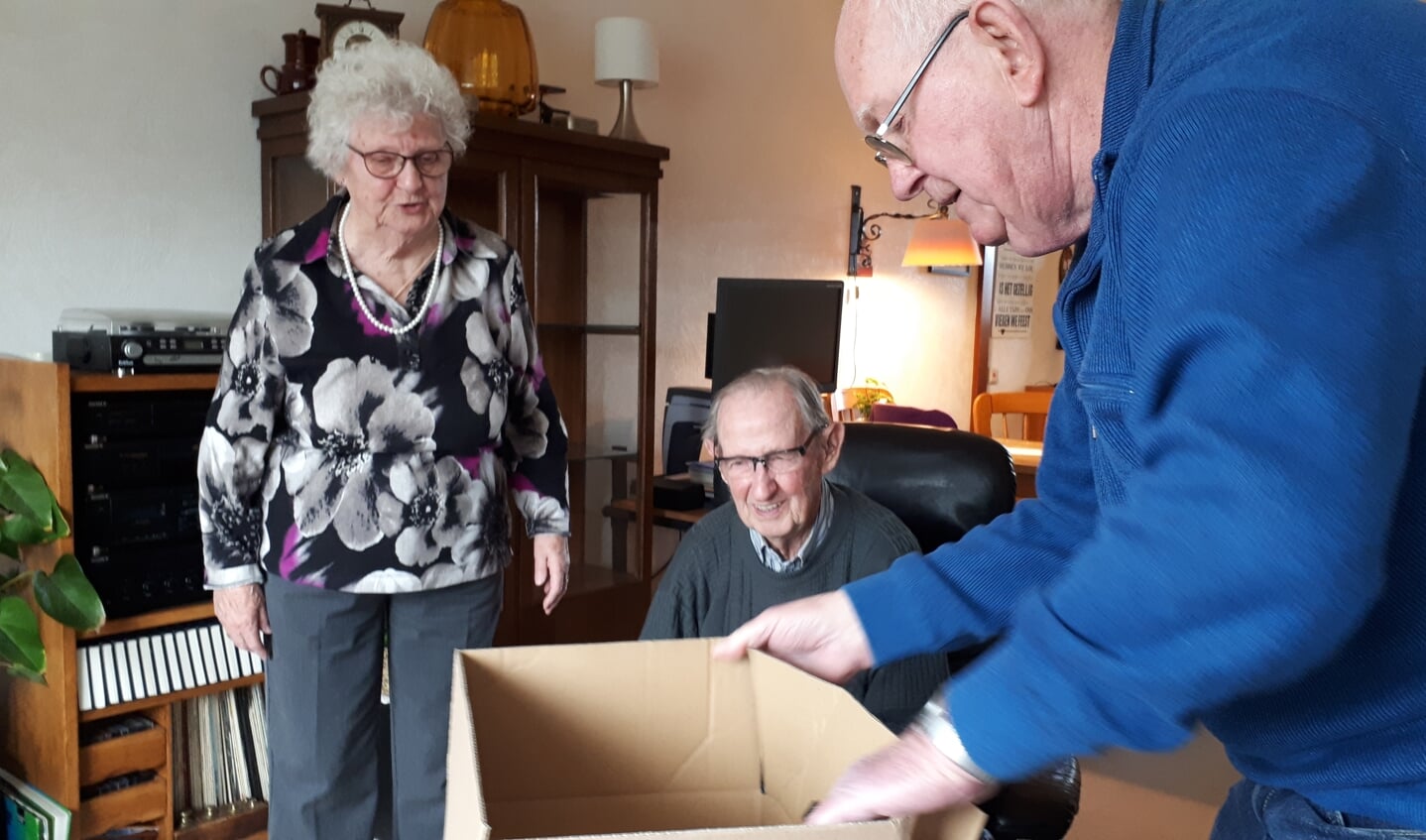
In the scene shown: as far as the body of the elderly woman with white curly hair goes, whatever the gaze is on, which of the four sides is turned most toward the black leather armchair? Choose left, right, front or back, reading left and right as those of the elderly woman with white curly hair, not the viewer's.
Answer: left

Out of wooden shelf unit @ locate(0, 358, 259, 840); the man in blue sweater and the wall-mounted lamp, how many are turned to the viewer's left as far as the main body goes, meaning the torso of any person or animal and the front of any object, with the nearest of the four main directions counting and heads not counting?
1

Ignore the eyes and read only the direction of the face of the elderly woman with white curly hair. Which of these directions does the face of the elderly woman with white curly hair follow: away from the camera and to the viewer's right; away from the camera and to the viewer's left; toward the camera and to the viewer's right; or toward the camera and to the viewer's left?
toward the camera and to the viewer's right

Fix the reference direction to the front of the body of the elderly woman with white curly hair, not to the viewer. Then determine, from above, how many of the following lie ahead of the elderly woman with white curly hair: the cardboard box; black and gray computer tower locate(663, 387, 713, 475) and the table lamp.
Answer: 1

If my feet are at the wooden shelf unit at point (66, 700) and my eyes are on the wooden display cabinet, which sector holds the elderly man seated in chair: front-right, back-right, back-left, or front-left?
front-right

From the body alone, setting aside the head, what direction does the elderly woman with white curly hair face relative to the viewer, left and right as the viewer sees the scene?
facing the viewer

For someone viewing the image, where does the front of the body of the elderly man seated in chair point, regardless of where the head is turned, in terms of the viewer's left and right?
facing the viewer and to the left of the viewer

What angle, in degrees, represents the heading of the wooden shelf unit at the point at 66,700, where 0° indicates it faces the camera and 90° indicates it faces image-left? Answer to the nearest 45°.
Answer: approximately 315°

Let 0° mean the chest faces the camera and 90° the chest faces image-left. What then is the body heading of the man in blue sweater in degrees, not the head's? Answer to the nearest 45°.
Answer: approximately 90°

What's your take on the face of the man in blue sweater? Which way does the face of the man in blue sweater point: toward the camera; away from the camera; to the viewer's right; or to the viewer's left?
to the viewer's left

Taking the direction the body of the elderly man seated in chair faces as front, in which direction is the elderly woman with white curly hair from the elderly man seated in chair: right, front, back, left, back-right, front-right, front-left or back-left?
front-right

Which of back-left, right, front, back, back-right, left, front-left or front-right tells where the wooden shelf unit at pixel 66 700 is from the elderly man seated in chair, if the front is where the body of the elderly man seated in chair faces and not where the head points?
front-right

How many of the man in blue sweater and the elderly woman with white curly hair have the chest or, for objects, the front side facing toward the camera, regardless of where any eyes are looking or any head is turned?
1
